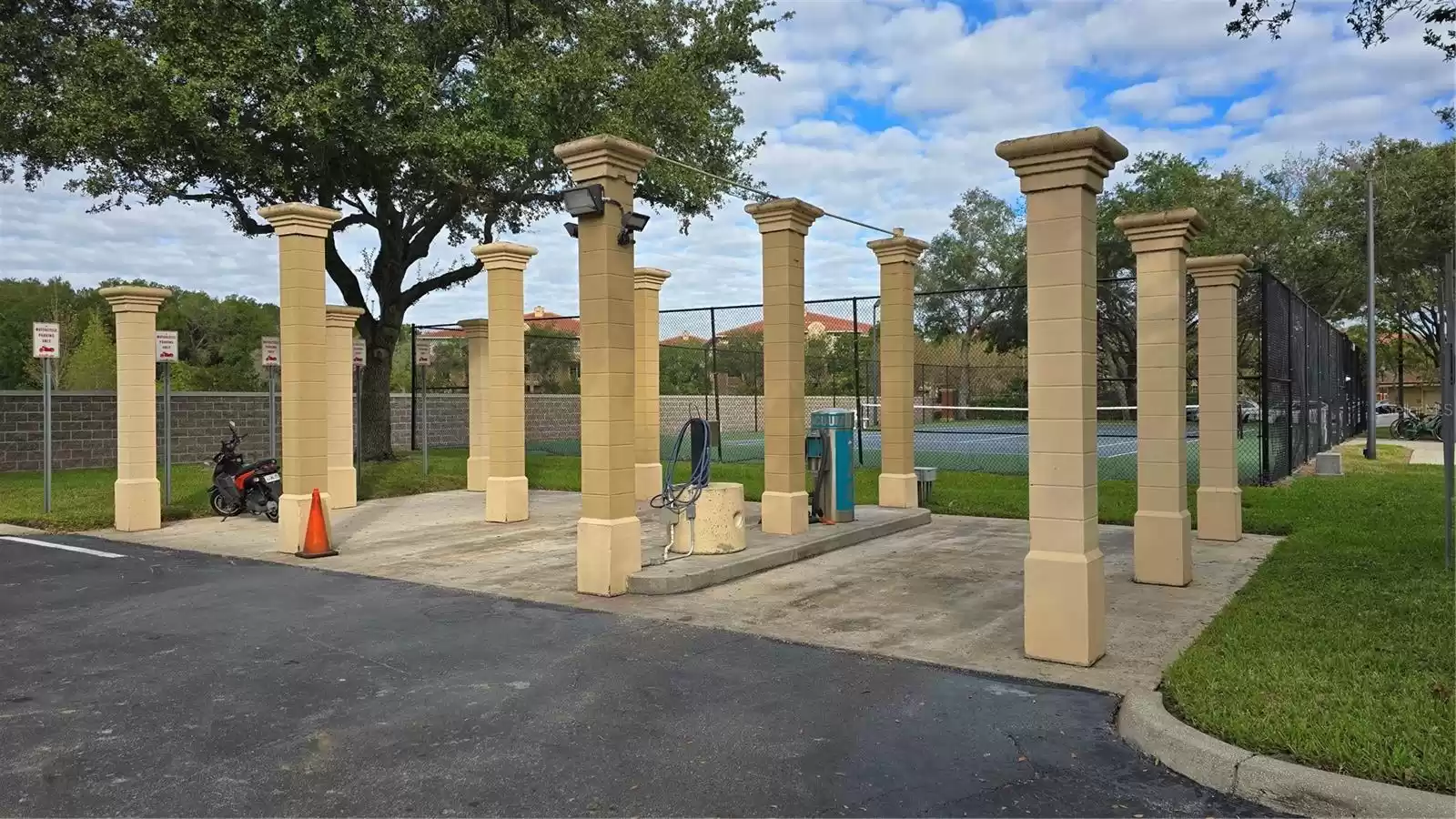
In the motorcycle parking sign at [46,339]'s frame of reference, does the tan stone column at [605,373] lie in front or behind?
in front

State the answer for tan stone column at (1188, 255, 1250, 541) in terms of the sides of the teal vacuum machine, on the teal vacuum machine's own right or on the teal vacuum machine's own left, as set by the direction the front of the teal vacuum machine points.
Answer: on the teal vacuum machine's own left

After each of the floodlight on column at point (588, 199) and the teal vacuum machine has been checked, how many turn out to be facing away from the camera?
0

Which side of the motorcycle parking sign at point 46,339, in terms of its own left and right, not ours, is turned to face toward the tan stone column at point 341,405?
left

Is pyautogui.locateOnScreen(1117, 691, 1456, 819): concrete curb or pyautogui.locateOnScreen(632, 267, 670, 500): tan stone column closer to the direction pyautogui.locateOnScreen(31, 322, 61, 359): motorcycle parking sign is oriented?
the concrete curb

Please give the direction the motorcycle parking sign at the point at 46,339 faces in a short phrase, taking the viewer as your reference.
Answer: facing the viewer

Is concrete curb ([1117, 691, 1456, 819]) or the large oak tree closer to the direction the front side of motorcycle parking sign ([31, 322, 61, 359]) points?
the concrete curb

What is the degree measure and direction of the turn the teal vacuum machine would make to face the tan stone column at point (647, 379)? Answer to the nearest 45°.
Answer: approximately 90° to its right

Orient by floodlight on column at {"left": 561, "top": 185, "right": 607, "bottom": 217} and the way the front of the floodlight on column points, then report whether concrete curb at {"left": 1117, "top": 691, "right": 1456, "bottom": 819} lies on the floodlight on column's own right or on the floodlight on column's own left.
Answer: on the floodlight on column's own left

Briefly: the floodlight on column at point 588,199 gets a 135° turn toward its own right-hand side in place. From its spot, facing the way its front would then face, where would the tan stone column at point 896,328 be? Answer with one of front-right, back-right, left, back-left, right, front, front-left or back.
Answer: front-right

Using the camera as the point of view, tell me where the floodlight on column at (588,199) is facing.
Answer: facing the viewer and to the left of the viewer

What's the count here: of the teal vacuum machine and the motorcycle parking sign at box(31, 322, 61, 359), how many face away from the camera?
0

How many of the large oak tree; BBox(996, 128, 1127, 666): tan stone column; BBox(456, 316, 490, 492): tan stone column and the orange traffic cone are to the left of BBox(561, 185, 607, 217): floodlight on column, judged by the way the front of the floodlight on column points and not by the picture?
1

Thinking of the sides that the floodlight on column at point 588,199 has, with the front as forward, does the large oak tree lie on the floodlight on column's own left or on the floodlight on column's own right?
on the floodlight on column's own right

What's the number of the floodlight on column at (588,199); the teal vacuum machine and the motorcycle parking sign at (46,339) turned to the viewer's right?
0
